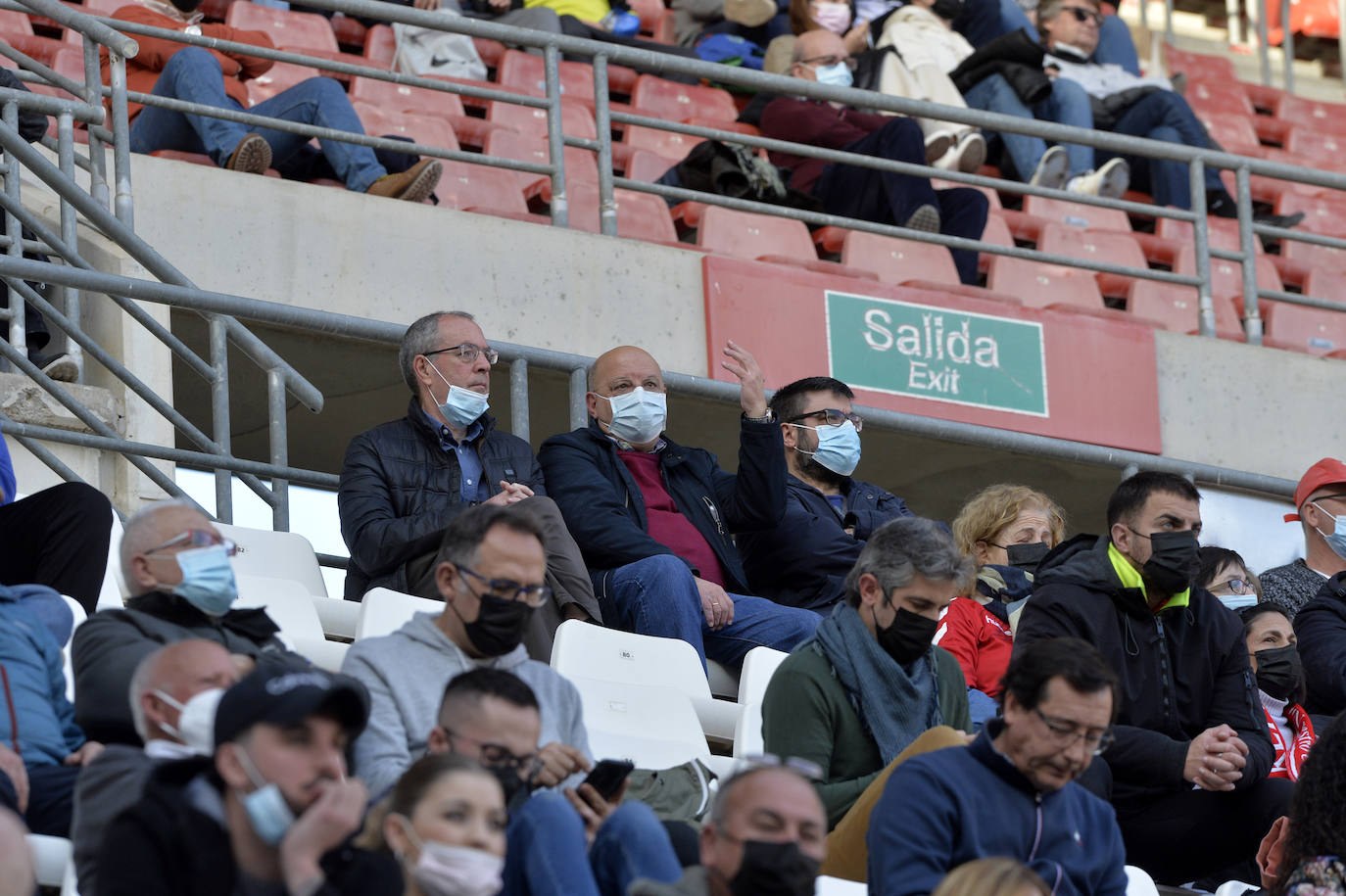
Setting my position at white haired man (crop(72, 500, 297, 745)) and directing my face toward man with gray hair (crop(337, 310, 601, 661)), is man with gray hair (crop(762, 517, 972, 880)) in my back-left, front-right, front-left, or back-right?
front-right

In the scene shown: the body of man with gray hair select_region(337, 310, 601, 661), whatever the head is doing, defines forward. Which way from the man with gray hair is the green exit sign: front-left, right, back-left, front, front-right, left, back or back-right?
left

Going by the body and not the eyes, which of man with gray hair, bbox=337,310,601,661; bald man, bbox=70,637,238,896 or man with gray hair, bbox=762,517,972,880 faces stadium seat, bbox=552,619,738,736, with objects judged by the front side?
man with gray hair, bbox=337,310,601,661

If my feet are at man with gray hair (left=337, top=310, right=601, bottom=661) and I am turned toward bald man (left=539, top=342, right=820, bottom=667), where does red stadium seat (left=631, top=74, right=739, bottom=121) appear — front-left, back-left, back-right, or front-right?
front-left

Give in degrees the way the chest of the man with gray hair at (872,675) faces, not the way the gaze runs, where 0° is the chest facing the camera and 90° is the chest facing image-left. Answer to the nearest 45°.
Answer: approximately 315°

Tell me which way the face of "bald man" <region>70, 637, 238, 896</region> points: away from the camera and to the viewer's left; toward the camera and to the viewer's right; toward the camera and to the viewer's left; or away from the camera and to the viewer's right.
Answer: toward the camera and to the viewer's right

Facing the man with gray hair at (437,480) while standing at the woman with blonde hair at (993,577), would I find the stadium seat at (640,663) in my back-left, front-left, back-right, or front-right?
front-left

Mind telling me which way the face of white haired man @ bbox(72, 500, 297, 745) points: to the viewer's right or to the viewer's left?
to the viewer's right

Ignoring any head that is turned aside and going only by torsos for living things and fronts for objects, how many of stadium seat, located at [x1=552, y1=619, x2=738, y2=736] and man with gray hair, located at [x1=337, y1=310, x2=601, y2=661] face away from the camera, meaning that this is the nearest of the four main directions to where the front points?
0

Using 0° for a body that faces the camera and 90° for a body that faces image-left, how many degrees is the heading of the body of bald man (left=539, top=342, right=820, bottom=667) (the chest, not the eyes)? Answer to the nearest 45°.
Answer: approximately 315°

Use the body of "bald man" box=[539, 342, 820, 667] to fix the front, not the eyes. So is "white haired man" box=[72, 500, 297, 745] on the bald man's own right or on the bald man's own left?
on the bald man's own right

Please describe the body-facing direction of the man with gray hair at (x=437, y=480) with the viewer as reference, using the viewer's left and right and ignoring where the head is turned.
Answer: facing the viewer and to the right of the viewer

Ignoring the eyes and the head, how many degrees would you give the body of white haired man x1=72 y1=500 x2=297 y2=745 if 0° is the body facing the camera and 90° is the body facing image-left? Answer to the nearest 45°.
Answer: approximately 315°

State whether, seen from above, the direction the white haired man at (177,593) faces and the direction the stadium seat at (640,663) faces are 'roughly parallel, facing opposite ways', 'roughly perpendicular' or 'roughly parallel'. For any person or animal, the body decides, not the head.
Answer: roughly parallel

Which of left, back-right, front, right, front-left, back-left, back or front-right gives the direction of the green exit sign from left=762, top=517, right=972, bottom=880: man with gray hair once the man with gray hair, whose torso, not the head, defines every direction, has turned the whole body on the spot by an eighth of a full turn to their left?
left

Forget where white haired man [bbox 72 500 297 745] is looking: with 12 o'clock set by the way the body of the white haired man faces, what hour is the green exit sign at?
The green exit sign is roughly at 9 o'clock from the white haired man.
